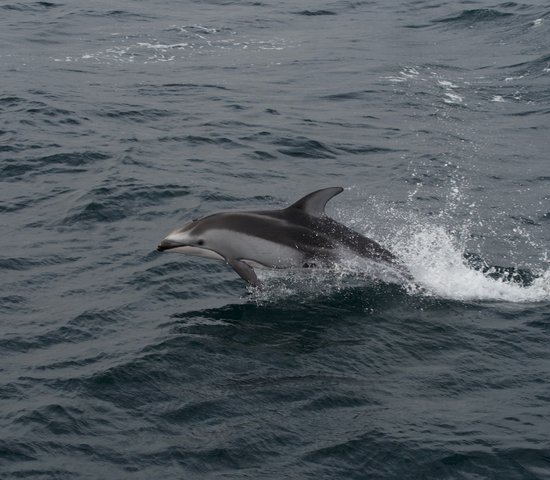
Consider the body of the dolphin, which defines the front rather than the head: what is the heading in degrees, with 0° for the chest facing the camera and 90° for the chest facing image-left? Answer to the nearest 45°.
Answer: approximately 90°
